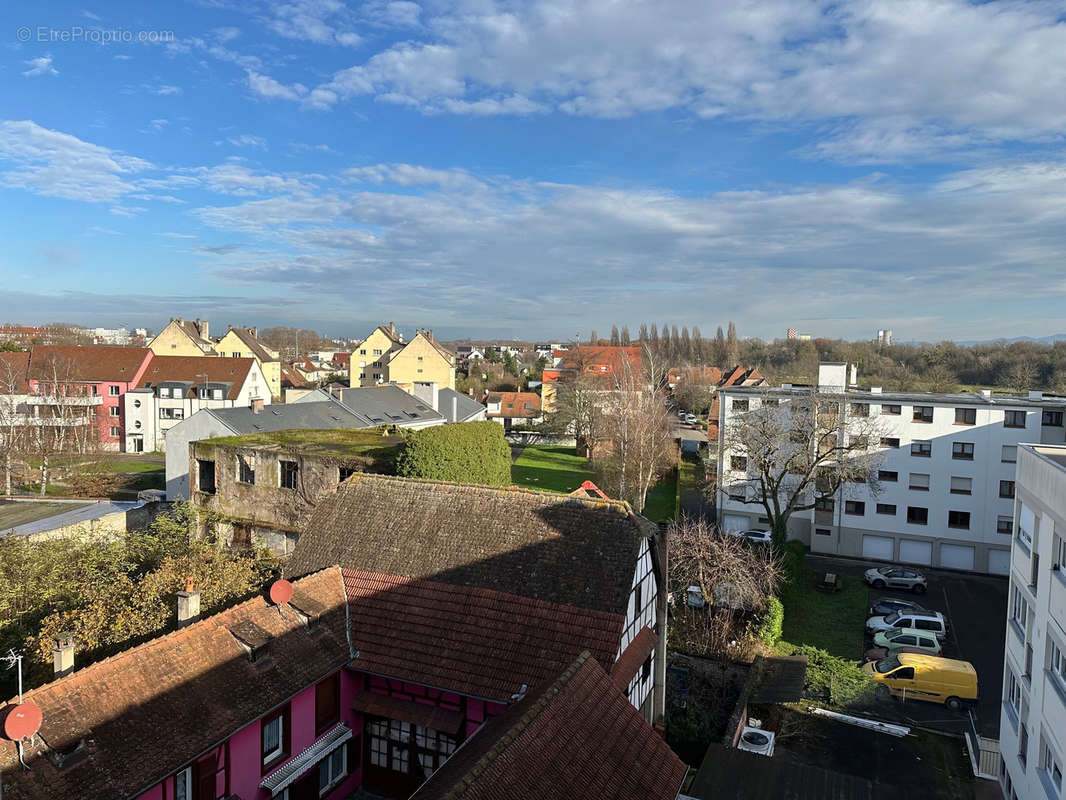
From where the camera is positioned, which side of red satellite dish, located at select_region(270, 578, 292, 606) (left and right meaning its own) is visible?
front

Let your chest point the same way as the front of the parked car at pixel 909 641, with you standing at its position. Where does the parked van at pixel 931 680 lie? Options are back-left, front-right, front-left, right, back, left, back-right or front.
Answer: left

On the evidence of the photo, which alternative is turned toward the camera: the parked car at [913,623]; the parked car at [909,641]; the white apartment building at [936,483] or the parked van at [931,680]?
the white apartment building

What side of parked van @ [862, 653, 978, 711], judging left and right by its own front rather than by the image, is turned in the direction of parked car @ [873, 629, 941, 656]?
right

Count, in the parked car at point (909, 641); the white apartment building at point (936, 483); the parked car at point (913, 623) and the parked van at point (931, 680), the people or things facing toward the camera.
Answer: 1

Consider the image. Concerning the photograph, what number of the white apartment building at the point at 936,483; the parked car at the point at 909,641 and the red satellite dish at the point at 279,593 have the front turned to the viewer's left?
1

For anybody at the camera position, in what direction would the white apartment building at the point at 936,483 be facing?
facing the viewer

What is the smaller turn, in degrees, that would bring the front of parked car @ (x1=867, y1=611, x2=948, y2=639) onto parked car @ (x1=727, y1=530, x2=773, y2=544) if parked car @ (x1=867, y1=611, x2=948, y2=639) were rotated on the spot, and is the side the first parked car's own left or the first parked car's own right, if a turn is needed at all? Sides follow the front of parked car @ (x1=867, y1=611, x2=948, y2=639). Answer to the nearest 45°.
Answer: approximately 45° to the first parked car's own right

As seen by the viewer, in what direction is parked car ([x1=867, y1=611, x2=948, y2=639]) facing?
to the viewer's left

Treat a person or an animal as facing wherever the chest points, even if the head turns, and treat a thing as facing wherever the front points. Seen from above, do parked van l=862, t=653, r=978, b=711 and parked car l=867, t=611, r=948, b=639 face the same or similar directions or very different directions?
same or similar directions

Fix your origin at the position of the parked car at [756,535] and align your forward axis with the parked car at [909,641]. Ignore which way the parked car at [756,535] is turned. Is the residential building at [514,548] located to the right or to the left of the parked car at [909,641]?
right

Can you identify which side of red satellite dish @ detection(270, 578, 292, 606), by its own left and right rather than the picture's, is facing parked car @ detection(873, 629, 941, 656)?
left

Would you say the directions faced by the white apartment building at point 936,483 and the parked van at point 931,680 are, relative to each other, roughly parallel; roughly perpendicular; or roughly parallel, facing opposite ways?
roughly perpendicular
